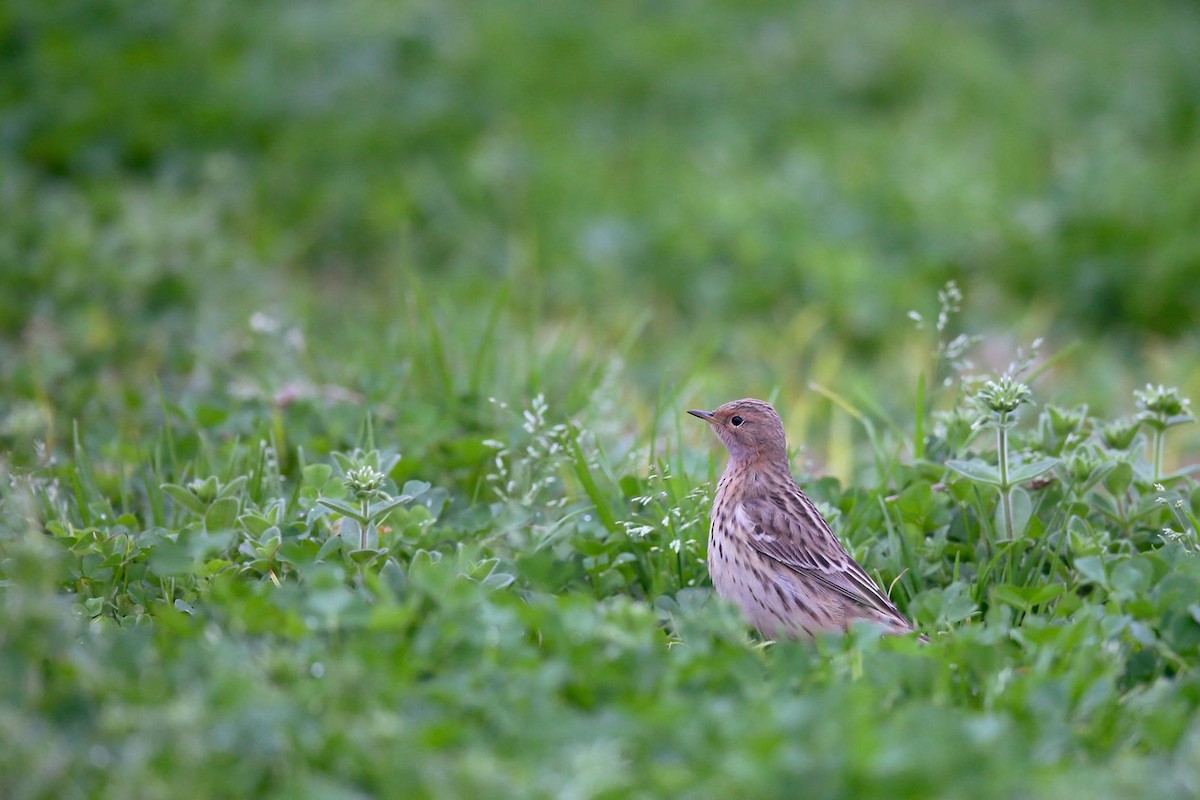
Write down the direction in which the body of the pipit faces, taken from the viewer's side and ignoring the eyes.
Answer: to the viewer's left
